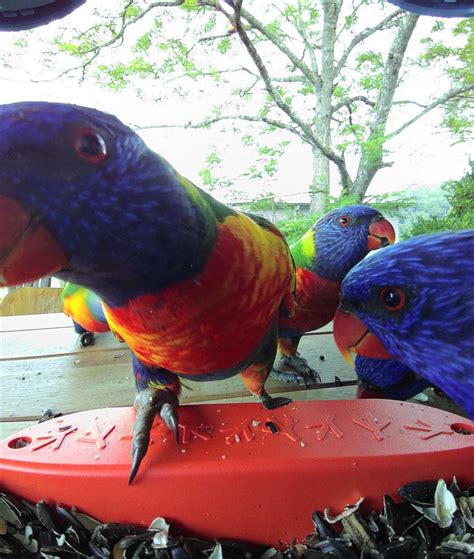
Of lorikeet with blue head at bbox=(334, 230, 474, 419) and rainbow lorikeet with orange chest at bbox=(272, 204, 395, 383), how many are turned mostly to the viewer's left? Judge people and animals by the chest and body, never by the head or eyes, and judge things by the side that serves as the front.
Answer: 1

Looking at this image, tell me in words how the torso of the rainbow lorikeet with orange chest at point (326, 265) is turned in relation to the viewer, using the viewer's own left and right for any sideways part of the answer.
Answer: facing to the right of the viewer

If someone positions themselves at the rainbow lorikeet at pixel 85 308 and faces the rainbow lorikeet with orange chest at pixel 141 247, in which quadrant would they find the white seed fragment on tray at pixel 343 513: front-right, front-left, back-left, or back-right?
front-left

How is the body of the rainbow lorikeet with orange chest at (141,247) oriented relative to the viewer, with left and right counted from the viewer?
facing the viewer and to the left of the viewer

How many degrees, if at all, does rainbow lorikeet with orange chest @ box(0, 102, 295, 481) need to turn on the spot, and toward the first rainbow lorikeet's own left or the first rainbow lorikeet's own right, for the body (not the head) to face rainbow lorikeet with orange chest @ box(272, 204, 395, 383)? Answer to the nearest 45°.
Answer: approximately 180°

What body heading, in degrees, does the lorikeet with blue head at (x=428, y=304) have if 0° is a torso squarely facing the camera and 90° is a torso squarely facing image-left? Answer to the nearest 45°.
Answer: approximately 90°
